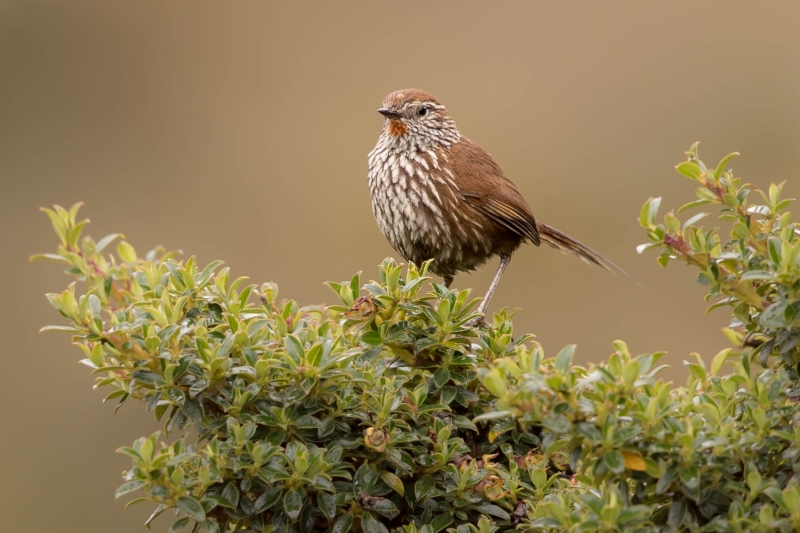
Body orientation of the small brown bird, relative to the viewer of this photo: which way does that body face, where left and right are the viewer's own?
facing the viewer and to the left of the viewer
